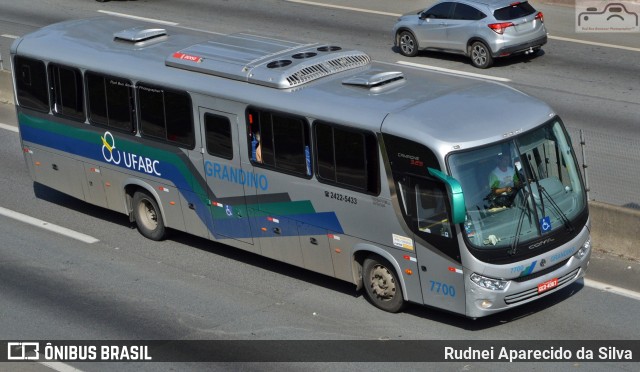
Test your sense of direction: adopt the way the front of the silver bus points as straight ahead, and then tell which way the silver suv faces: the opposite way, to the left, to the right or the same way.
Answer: the opposite way

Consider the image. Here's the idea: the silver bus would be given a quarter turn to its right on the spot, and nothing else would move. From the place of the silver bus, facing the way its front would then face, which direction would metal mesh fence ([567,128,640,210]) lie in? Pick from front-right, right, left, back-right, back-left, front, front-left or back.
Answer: back

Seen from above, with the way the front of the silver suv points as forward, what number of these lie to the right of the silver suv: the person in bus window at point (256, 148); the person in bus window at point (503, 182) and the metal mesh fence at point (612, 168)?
0

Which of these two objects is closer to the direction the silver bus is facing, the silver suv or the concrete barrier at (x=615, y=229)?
the concrete barrier

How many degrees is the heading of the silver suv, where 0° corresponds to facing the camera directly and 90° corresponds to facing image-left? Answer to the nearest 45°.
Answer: approximately 135°

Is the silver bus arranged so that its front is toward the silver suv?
no

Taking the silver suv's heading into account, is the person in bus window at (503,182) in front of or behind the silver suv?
behind

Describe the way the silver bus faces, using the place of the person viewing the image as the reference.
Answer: facing the viewer and to the right of the viewer

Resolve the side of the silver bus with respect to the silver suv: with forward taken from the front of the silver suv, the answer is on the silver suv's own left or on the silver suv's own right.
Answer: on the silver suv's own left

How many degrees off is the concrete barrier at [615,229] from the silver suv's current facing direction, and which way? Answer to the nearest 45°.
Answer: approximately 135° to its left
